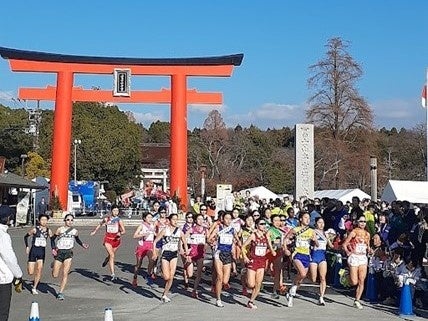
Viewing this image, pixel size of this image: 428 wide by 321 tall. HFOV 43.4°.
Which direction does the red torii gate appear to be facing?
toward the camera

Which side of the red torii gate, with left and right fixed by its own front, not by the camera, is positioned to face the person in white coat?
front

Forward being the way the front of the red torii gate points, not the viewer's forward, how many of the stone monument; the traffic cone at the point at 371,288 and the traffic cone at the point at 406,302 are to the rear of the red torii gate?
0

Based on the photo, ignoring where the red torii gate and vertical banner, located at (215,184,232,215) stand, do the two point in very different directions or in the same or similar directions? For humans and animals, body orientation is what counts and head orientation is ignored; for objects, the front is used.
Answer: same or similar directions

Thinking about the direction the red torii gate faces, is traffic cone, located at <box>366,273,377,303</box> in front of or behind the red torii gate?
in front

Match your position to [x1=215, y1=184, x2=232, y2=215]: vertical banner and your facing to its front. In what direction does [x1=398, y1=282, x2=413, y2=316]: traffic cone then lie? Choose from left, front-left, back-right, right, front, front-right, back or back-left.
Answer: front

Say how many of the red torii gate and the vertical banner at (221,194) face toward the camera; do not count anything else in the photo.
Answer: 2

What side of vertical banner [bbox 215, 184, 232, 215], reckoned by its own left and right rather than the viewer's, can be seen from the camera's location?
front

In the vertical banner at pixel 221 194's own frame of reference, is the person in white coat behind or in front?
in front

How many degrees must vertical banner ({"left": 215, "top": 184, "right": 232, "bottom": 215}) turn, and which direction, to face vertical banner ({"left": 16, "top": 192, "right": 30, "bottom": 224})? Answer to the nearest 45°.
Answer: approximately 135° to its right

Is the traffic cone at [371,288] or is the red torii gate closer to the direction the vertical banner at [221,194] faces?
the traffic cone

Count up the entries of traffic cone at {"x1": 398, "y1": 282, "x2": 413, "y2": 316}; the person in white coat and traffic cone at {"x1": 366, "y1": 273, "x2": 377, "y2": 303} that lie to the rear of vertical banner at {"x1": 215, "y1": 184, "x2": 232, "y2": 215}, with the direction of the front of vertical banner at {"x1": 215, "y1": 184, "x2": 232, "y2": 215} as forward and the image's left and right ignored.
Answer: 0

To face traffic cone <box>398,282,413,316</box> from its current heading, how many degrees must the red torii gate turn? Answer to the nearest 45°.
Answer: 0° — it already faces it

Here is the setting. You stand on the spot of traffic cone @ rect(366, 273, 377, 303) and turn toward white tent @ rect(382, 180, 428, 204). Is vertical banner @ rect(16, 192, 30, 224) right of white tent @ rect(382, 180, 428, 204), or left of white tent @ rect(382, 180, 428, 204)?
left

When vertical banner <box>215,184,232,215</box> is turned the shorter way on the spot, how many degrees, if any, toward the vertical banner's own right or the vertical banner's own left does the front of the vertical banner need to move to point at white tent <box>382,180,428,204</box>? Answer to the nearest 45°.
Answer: approximately 45° to the vertical banner's own left

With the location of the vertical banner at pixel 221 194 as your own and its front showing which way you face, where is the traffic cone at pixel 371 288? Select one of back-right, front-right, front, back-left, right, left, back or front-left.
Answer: front

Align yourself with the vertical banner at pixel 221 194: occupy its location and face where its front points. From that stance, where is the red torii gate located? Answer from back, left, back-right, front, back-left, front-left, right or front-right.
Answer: back-right
